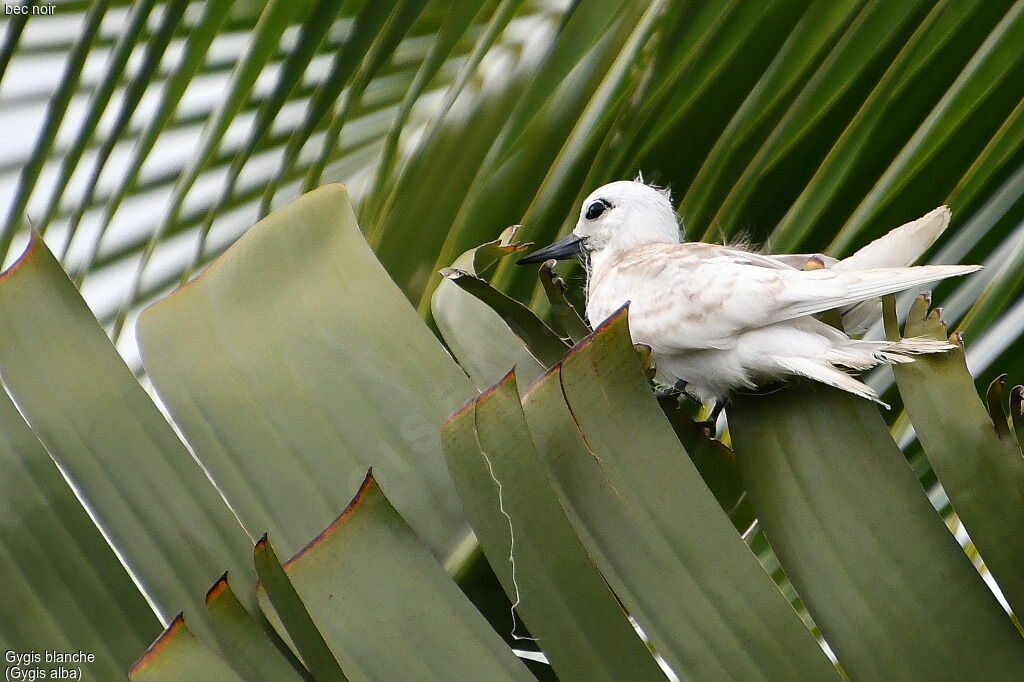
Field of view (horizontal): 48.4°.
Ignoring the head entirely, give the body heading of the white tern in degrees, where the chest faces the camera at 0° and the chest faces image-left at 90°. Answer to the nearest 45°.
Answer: approximately 90°
